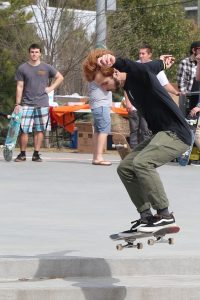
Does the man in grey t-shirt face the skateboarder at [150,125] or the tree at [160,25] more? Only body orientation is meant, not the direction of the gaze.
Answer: the skateboarder

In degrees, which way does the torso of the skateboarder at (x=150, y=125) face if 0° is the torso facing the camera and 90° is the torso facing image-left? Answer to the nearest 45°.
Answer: approximately 90°

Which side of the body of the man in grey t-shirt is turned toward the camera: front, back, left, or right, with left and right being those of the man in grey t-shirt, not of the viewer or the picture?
front

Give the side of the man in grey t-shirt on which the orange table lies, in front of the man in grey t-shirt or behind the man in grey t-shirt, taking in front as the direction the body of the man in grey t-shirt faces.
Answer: behind

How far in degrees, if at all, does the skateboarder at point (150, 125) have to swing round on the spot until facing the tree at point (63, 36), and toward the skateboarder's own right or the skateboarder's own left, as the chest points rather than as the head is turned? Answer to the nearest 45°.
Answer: approximately 90° to the skateboarder's own right

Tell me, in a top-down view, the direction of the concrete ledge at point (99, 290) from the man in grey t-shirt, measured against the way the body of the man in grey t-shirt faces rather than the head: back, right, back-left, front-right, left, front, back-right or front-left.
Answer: front

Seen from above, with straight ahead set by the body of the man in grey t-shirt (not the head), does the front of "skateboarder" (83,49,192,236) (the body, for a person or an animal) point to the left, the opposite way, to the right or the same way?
to the right

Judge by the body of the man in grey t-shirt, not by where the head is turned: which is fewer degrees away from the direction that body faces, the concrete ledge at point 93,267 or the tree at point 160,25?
the concrete ledge

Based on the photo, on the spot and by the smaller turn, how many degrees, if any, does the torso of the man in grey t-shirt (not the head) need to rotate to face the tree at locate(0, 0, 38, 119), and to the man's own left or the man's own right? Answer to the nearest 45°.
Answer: approximately 180°

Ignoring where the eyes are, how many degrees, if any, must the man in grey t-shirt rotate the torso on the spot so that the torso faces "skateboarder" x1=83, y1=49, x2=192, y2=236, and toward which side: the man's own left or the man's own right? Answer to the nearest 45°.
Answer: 0° — they already face them

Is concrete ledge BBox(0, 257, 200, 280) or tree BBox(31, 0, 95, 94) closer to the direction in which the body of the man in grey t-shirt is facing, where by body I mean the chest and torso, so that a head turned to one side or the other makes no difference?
the concrete ledge

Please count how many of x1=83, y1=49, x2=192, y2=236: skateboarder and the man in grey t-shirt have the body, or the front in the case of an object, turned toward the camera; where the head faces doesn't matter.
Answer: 1

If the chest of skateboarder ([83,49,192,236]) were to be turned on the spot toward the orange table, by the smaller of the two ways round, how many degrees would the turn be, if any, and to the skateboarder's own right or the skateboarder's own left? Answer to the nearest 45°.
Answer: approximately 90° to the skateboarder's own right

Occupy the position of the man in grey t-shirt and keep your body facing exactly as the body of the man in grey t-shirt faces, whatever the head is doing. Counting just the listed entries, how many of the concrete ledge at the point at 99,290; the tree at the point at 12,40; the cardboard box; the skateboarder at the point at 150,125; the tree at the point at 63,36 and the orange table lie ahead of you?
2
